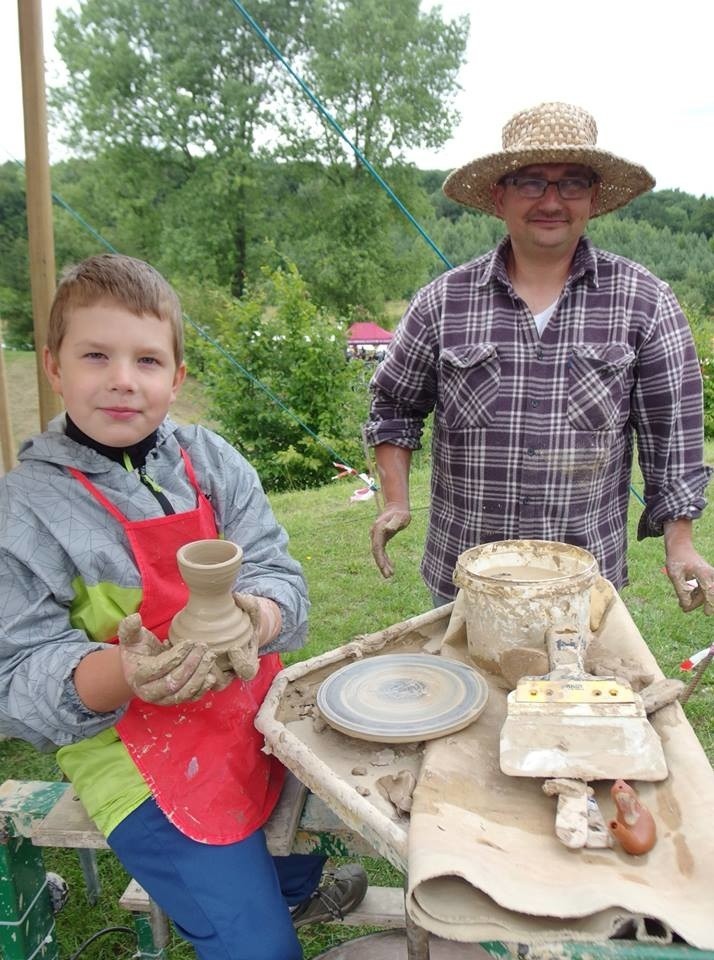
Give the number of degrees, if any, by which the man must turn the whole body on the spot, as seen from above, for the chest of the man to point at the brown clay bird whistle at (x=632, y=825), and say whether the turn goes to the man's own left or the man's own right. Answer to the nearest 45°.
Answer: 0° — they already face it

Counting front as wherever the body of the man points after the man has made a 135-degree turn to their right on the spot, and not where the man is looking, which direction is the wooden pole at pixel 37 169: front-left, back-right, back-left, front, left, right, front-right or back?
front-left

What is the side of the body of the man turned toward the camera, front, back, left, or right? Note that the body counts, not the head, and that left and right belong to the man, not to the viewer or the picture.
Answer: front

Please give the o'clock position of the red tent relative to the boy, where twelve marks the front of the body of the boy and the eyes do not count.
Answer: The red tent is roughly at 8 o'clock from the boy.

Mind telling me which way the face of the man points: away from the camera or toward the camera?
toward the camera

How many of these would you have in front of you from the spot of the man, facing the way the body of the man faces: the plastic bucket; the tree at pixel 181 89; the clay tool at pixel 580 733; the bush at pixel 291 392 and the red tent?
2

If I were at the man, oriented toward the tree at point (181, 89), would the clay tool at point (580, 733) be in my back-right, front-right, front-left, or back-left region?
back-left

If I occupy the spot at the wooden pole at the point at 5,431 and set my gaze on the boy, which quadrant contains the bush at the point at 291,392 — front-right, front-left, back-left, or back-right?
back-left

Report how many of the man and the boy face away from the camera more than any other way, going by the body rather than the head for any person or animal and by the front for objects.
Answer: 0

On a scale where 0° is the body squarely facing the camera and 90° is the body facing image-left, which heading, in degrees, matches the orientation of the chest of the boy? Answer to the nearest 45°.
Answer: approximately 315°

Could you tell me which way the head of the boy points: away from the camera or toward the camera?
toward the camera
